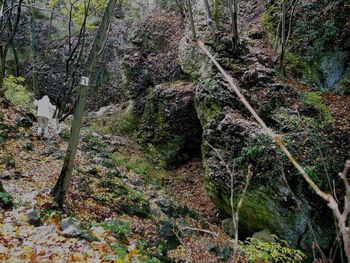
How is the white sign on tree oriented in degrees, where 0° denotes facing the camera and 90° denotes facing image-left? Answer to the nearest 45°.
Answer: approximately 0°

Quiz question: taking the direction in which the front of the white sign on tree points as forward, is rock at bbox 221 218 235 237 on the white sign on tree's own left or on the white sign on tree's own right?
on the white sign on tree's own left

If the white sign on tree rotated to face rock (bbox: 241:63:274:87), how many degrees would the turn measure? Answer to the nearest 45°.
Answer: approximately 90° to its left

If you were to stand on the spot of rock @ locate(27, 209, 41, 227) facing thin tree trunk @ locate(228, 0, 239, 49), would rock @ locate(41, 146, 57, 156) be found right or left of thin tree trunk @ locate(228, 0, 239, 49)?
left

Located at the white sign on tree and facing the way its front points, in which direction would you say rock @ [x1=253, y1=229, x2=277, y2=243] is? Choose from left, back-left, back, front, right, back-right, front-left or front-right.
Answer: left

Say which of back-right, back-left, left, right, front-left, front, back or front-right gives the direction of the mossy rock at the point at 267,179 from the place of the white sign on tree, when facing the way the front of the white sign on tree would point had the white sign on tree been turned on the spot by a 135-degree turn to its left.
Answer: front-right

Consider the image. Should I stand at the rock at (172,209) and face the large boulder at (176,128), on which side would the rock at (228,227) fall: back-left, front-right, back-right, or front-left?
back-right
